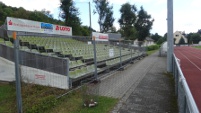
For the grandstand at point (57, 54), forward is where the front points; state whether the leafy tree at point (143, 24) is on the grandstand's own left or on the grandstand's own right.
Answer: on the grandstand's own left

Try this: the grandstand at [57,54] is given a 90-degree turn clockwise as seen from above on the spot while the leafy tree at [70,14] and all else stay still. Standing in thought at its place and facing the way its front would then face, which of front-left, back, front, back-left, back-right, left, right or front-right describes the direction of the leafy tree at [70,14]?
back-right
